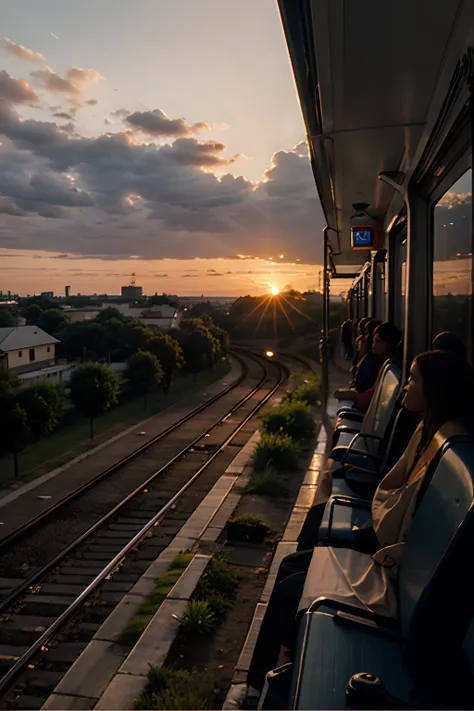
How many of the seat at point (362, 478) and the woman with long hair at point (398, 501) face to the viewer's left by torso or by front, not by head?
2

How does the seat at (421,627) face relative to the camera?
to the viewer's left

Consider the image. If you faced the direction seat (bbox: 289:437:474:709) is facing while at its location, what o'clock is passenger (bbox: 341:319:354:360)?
The passenger is roughly at 3 o'clock from the seat.

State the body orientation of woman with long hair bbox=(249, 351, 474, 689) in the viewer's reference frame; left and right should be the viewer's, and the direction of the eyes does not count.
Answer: facing to the left of the viewer

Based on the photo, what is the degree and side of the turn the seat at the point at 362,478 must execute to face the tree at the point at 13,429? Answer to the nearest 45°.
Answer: approximately 45° to its right

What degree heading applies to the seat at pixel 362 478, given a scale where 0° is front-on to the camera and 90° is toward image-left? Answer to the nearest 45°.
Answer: approximately 90°
